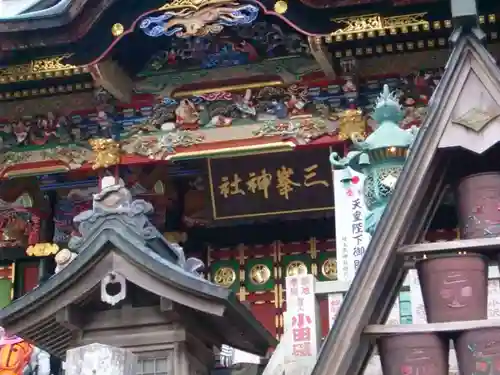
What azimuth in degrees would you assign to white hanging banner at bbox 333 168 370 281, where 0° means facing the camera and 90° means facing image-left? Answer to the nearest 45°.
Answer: approximately 0°

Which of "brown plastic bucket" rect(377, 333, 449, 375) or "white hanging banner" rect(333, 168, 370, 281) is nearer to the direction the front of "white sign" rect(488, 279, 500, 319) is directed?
the brown plastic bucket

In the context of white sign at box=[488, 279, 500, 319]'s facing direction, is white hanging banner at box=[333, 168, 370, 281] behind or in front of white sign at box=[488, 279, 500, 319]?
behind

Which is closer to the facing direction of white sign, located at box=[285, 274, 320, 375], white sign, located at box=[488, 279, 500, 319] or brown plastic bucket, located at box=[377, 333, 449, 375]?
the brown plastic bucket

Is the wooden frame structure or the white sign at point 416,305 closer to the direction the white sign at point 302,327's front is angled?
the wooden frame structure

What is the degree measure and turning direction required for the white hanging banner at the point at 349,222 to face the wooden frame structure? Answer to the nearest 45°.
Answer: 0° — it already faces it

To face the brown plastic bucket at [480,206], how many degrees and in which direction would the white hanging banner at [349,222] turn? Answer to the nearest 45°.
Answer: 0° — it already faces it
